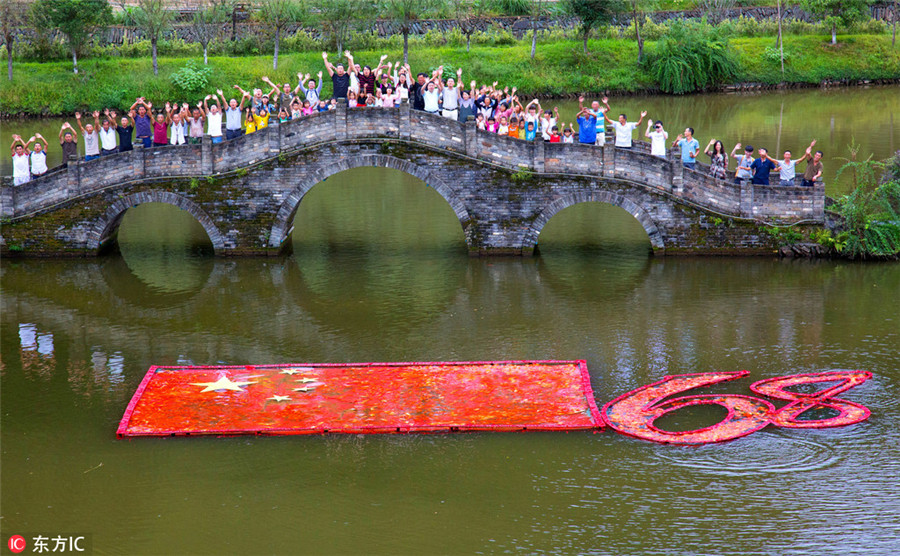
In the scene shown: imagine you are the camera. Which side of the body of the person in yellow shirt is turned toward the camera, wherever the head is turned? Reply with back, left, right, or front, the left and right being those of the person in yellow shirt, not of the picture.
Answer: front

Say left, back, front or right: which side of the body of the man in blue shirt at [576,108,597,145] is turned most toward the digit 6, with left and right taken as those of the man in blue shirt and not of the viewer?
front

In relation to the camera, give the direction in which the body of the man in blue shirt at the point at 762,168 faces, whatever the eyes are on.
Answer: toward the camera

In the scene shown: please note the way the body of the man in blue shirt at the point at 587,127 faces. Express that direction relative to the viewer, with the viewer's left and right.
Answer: facing the viewer

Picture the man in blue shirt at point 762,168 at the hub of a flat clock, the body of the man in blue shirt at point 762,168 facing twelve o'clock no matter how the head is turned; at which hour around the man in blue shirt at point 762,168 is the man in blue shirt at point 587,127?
the man in blue shirt at point 587,127 is roughly at 3 o'clock from the man in blue shirt at point 762,168.

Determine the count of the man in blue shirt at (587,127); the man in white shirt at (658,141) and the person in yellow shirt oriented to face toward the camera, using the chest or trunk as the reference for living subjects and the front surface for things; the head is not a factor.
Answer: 3

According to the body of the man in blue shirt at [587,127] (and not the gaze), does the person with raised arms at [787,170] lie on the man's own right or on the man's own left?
on the man's own left

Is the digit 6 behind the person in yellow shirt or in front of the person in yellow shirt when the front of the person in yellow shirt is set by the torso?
in front

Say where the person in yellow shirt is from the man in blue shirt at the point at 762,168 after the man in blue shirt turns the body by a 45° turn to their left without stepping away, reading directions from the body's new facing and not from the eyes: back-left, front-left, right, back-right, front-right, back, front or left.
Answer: back-right

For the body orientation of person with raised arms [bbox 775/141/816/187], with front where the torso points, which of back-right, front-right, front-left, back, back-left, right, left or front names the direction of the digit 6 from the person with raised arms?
front

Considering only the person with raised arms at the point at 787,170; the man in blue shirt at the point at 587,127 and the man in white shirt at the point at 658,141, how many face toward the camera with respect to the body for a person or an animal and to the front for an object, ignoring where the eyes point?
3

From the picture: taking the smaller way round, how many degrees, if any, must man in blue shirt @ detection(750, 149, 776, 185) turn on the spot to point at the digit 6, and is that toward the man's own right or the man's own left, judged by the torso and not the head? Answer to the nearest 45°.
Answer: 0° — they already face it
